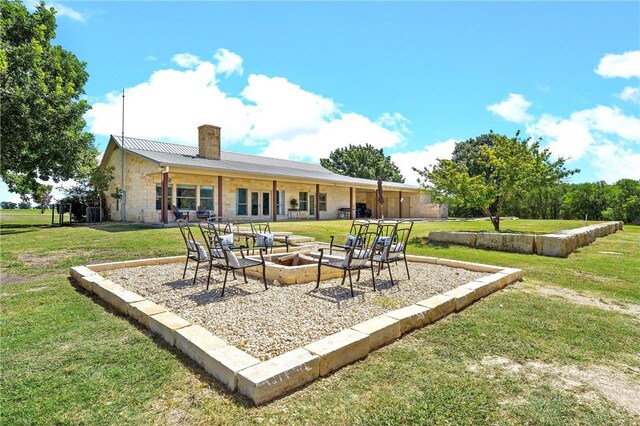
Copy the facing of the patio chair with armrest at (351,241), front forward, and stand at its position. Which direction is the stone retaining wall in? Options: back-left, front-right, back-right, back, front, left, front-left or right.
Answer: back

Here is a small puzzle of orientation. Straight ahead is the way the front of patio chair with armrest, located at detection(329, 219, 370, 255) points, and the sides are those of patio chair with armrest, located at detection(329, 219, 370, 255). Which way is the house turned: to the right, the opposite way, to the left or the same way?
to the left

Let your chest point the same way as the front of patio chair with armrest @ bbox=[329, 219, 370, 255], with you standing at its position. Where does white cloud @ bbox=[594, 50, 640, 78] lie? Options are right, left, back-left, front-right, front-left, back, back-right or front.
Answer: back

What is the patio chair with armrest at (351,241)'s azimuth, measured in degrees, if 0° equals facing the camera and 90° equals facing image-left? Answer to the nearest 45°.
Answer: approximately 45°

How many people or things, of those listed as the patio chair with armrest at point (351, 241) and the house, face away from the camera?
0

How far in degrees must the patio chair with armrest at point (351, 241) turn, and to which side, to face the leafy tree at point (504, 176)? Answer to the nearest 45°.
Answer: approximately 180°

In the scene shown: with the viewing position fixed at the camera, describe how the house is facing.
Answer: facing the viewer and to the right of the viewer

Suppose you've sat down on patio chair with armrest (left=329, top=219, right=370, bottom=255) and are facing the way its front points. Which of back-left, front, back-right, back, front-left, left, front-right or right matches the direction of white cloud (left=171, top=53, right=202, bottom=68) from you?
right

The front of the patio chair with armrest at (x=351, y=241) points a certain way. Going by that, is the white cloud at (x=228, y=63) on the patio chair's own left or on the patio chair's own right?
on the patio chair's own right
